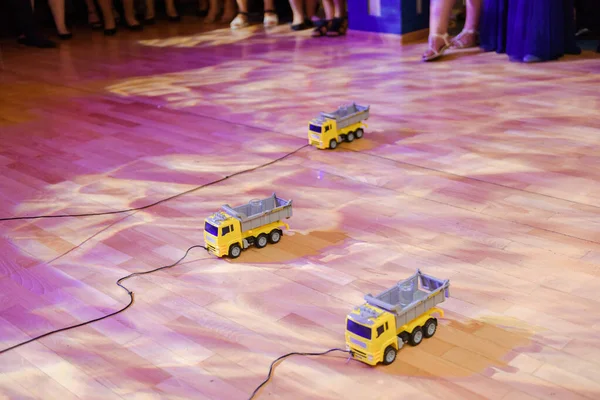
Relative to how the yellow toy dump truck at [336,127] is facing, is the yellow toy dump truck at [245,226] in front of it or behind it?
in front

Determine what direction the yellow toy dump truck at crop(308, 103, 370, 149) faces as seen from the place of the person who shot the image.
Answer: facing the viewer and to the left of the viewer

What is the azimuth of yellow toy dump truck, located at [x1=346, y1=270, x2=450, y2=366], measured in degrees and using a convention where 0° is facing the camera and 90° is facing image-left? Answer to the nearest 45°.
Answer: approximately 45°

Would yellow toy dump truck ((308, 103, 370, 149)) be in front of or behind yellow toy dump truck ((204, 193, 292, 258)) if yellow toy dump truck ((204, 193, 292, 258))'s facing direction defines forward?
behind

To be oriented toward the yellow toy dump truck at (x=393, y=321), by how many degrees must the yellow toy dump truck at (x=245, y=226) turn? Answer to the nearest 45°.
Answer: approximately 90° to its left

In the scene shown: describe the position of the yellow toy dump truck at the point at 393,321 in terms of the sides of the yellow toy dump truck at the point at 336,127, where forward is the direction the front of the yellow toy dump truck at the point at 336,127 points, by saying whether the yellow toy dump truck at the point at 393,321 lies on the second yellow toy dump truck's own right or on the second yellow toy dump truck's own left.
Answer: on the second yellow toy dump truck's own left

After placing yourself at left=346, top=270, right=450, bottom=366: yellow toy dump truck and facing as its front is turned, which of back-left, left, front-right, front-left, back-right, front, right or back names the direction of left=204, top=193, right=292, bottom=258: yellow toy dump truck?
right

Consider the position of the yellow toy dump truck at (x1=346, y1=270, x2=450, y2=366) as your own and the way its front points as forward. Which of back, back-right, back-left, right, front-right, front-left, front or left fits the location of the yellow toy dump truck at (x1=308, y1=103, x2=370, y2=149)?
back-right

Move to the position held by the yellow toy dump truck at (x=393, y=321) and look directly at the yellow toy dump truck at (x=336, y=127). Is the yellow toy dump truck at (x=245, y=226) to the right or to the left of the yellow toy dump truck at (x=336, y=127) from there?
left

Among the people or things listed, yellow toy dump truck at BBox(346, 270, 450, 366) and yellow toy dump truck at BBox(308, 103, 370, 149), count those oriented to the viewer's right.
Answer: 0
